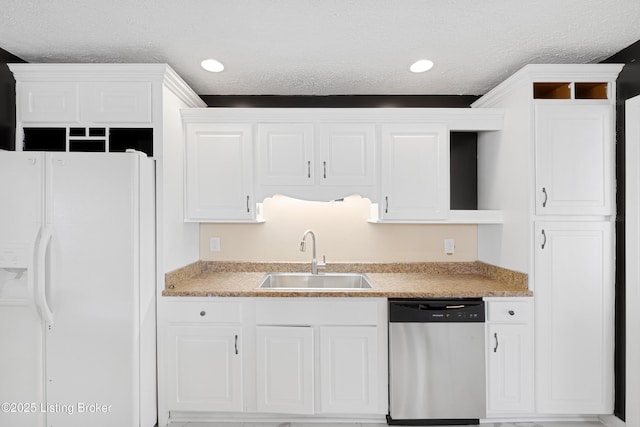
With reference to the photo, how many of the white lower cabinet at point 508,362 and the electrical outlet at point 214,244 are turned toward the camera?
2

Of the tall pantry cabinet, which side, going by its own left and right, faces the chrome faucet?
right

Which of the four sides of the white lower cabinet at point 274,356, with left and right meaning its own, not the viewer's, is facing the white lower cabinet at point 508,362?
left

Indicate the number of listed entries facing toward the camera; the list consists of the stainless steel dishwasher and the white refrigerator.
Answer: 2

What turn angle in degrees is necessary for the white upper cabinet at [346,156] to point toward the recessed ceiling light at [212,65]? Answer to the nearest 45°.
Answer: approximately 90° to its right

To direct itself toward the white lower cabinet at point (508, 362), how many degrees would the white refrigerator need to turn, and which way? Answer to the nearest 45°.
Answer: approximately 45° to its left
